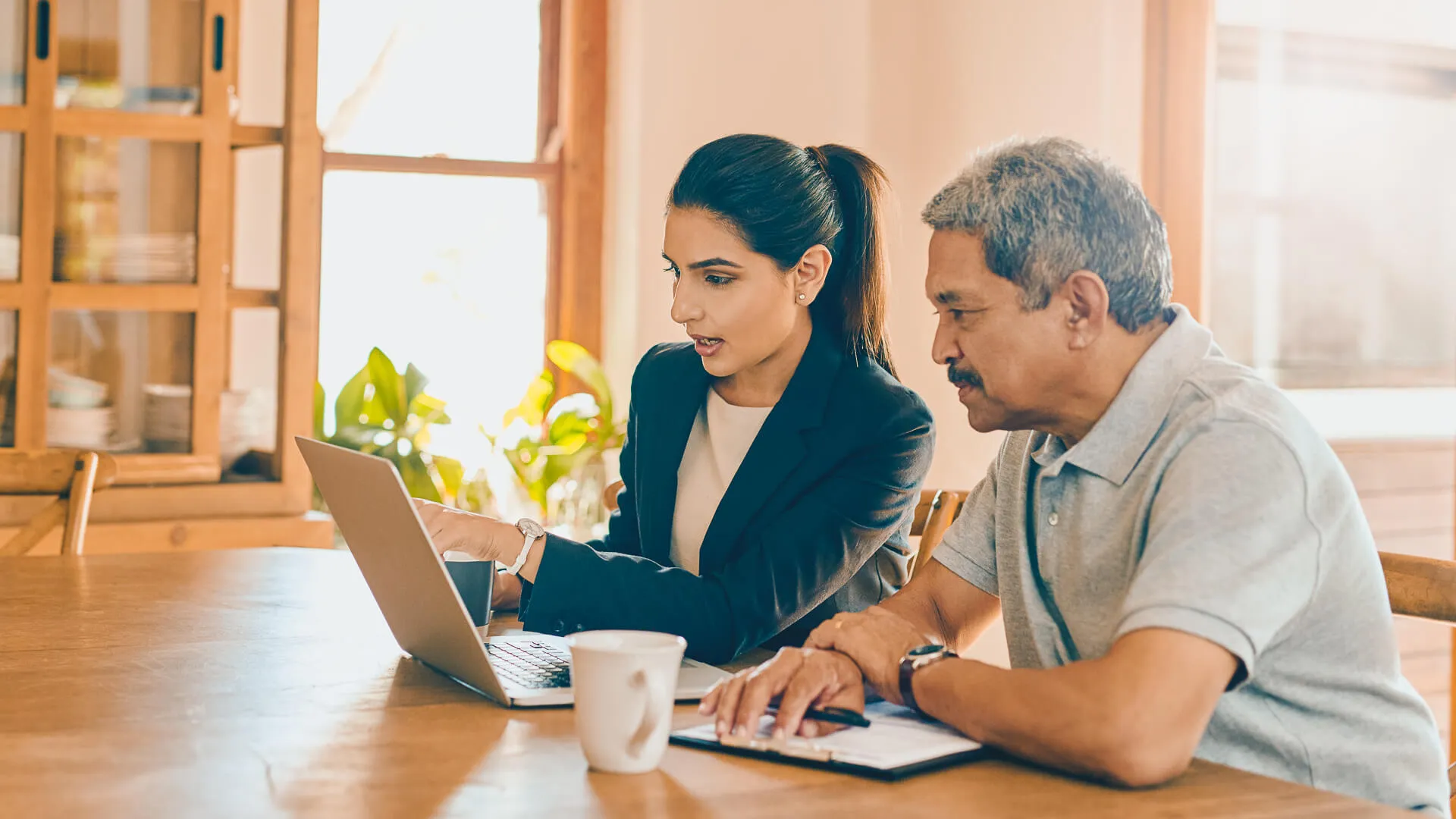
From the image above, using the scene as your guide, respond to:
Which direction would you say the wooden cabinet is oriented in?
toward the camera

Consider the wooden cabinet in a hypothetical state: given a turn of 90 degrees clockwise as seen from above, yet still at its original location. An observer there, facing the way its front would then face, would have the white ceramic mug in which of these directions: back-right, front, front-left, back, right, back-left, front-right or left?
left

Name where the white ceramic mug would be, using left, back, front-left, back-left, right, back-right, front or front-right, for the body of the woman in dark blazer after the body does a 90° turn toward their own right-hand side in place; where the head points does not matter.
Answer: back-left

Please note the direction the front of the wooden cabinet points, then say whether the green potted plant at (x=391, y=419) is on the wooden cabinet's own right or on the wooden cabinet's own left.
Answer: on the wooden cabinet's own left

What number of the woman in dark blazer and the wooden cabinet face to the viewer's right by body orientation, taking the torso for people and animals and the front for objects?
0

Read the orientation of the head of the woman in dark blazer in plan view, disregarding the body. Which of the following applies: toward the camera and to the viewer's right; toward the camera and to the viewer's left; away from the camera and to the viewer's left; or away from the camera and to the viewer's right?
toward the camera and to the viewer's left

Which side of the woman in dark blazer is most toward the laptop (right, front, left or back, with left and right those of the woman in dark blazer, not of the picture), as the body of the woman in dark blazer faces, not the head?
front

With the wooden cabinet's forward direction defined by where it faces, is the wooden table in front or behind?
in front

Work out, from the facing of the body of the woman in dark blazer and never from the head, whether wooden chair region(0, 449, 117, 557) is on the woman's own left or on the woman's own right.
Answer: on the woman's own right

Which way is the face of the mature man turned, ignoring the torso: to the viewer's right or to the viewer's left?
to the viewer's left

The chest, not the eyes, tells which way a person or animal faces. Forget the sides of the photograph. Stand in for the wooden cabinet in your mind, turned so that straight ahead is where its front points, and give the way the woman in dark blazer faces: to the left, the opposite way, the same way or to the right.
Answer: to the right

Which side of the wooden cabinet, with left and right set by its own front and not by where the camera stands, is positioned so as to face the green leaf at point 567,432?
left

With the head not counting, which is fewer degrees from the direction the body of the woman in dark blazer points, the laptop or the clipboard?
the laptop
